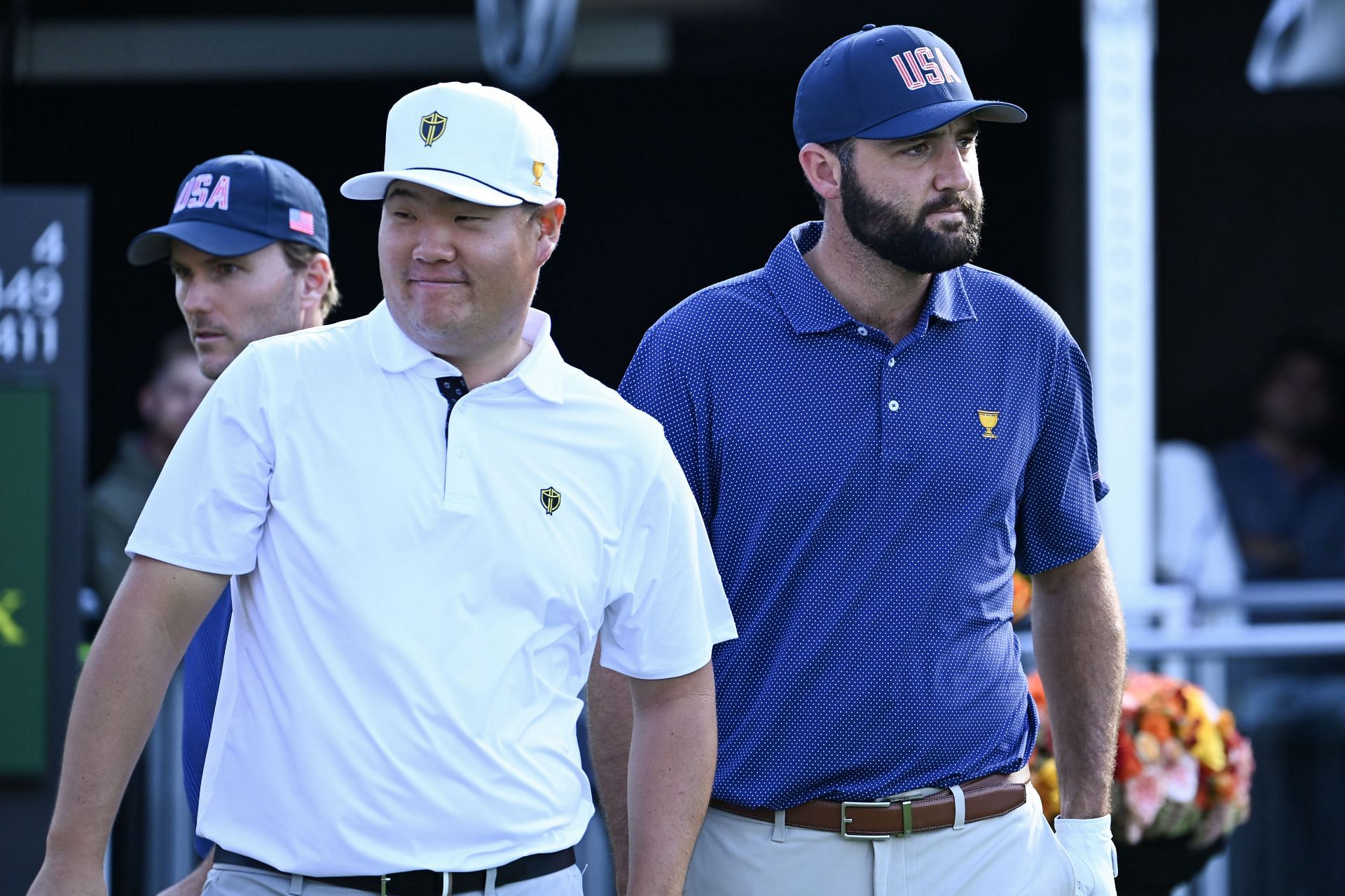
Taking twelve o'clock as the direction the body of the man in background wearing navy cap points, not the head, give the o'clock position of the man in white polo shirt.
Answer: The man in white polo shirt is roughly at 10 o'clock from the man in background wearing navy cap.

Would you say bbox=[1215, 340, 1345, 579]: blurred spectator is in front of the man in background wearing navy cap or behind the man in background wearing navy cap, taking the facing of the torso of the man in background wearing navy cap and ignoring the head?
behind

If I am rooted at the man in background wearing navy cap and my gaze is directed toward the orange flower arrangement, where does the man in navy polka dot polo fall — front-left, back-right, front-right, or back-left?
front-right

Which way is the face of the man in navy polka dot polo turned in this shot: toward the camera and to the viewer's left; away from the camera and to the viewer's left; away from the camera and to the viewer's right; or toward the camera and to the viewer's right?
toward the camera and to the viewer's right

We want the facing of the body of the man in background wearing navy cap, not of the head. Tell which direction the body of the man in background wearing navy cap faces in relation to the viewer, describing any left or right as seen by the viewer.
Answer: facing the viewer and to the left of the viewer

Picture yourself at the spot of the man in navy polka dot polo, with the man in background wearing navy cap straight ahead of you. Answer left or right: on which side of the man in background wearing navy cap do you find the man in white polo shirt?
left

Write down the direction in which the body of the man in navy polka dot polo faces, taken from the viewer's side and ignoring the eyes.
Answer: toward the camera

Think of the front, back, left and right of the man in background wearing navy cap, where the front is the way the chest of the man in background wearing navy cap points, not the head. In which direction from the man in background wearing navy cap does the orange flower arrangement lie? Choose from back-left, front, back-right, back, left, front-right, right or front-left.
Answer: back-left

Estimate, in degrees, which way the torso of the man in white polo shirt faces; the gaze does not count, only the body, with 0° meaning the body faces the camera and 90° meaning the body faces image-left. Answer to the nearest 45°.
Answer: approximately 0°

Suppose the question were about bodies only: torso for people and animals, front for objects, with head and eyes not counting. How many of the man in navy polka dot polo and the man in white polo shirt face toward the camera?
2
